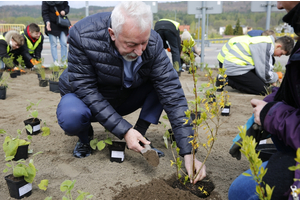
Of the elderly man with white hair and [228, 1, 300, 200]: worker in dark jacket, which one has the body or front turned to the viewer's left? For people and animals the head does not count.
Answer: the worker in dark jacket

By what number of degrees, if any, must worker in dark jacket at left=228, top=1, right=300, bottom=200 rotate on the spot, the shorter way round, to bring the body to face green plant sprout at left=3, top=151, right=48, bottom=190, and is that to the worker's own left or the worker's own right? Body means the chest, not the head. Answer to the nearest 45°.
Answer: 0° — they already face it

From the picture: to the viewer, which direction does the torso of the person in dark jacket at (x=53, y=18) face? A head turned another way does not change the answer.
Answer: toward the camera

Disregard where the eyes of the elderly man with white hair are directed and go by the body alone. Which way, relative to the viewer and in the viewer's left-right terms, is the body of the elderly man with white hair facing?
facing the viewer and to the right of the viewer

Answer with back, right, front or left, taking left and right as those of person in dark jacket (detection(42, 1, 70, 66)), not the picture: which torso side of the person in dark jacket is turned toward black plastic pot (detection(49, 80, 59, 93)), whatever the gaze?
front

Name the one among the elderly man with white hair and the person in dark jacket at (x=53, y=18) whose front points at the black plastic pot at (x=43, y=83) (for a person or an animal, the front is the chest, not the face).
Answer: the person in dark jacket

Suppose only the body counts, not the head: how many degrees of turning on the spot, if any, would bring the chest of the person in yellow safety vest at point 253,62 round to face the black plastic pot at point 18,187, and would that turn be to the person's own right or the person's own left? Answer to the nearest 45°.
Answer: approximately 90° to the person's own right

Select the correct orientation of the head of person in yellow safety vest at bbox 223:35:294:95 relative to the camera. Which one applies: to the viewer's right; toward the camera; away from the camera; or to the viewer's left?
to the viewer's right

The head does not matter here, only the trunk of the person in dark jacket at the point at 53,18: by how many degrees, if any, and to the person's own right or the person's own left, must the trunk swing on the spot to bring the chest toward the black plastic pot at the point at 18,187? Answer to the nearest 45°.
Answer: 0° — they already face it

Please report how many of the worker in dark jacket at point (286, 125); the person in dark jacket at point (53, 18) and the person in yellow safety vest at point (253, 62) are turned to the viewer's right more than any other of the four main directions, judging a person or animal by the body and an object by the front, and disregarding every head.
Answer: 1

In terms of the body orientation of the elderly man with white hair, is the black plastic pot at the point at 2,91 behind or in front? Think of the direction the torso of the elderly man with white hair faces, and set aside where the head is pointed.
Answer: behind

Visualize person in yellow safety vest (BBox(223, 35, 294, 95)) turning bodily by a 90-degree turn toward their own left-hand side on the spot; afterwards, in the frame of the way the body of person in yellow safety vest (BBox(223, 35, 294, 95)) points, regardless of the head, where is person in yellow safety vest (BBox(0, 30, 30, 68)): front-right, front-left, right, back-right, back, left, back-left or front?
left

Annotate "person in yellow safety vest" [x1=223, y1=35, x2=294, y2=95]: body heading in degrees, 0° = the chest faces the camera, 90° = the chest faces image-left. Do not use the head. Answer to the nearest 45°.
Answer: approximately 270°

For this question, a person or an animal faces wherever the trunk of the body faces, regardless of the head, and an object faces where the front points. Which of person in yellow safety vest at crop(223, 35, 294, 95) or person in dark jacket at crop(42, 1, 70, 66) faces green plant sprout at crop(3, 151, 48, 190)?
the person in dark jacket

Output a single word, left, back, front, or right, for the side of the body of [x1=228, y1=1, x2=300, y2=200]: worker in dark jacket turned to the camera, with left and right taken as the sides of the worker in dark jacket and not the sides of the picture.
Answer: left
